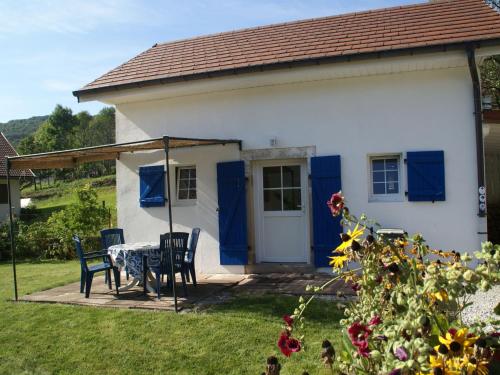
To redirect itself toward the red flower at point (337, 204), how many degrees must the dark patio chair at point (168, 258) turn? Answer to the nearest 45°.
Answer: approximately 135° to its left

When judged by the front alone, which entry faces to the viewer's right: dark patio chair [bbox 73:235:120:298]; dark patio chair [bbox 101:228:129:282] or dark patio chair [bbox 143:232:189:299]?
dark patio chair [bbox 73:235:120:298]

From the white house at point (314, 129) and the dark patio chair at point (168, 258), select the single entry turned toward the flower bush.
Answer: the white house

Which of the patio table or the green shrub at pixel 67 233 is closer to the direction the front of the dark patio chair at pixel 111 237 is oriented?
the patio table

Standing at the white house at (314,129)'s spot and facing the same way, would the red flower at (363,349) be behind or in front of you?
in front

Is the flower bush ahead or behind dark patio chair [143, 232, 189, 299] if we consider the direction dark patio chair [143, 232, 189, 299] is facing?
behind

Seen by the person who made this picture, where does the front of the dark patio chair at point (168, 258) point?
facing away from the viewer and to the left of the viewer

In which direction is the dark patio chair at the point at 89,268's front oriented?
to the viewer's right

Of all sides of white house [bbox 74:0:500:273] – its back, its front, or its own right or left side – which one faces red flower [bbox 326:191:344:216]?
front

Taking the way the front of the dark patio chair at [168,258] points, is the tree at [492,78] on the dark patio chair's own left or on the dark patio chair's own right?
on the dark patio chair's own right

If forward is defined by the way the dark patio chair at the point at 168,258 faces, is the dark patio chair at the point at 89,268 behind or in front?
in front
